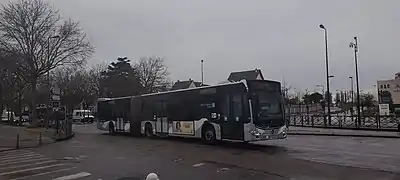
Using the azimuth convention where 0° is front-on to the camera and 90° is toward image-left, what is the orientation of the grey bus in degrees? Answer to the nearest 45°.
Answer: approximately 315°

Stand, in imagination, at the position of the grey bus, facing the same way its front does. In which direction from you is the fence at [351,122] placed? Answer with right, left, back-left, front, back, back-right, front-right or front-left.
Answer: left
